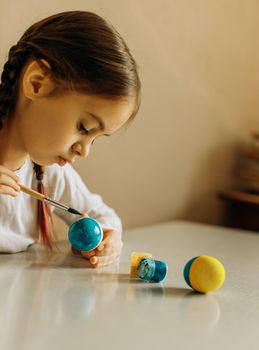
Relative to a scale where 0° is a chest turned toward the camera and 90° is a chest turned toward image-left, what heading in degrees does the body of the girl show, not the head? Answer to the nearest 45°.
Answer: approximately 315°

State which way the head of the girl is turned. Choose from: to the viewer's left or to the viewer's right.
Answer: to the viewer's right
